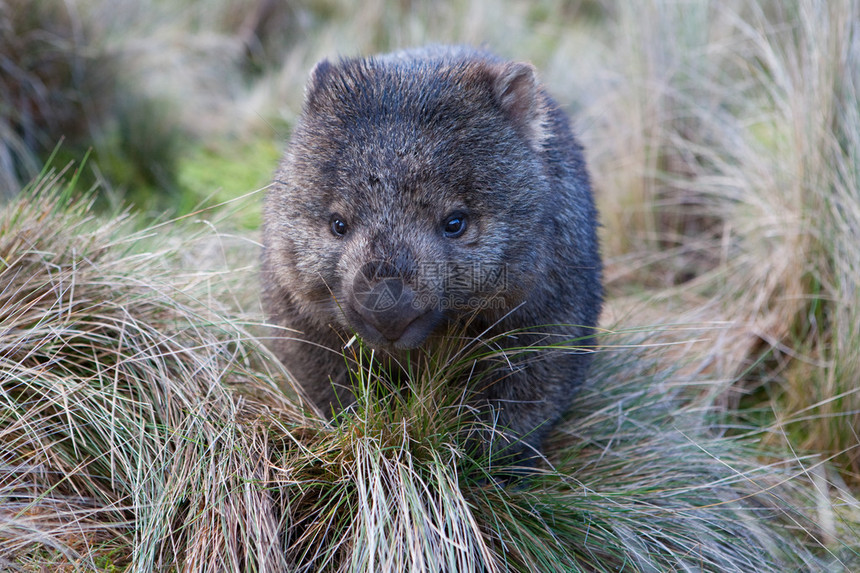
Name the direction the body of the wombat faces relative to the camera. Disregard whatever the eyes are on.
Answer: toward the camera
